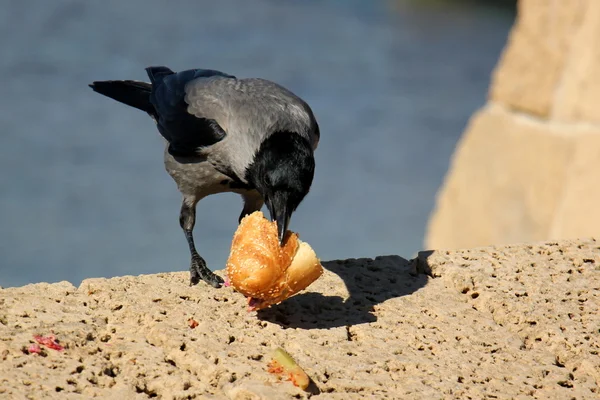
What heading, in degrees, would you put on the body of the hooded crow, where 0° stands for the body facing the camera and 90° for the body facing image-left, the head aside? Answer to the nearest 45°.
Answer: approximately 315°
